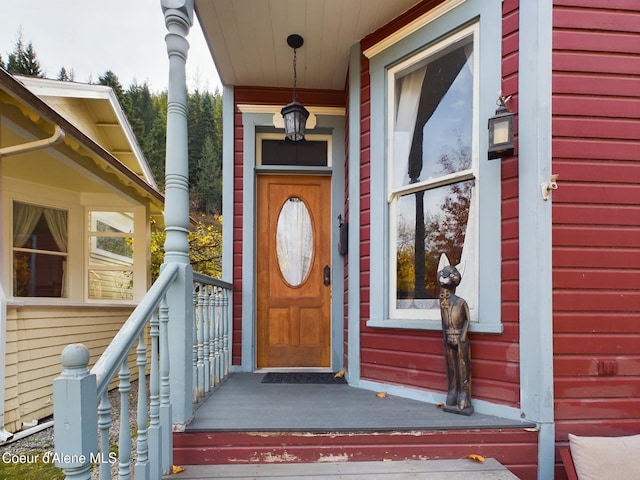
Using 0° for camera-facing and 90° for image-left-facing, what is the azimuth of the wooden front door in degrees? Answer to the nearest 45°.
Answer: approximately 0°

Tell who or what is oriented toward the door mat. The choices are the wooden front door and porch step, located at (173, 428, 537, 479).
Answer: the wooden front door
